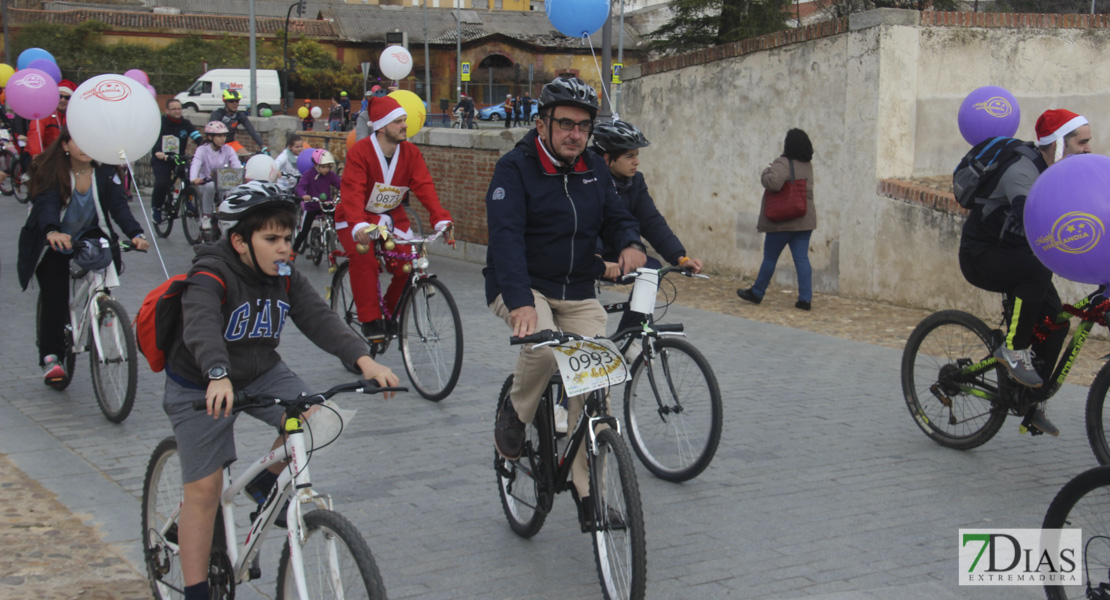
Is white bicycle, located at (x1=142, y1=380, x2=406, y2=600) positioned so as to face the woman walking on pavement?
no

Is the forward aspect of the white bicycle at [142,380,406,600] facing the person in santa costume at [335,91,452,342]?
no

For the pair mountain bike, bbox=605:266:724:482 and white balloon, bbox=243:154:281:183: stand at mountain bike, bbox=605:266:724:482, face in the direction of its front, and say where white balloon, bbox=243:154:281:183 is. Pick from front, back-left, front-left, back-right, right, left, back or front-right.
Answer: back

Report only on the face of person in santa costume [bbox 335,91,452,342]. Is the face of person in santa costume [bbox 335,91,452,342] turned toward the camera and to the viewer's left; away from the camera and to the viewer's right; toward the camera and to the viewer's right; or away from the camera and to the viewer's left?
toward the camera and to the viewer's right

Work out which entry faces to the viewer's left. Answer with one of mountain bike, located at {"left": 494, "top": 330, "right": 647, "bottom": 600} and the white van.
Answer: the white van

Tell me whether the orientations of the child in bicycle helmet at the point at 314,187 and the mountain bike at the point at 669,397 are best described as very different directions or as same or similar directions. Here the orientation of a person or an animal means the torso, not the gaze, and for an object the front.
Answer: same or similar directions

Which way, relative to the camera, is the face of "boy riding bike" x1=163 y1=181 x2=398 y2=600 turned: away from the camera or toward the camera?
toward the camera

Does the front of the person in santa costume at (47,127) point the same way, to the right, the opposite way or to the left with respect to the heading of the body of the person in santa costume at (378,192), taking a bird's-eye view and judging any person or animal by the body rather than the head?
the same way

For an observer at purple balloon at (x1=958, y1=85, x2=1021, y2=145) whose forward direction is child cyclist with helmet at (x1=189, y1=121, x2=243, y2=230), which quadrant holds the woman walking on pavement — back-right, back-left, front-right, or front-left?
front-right

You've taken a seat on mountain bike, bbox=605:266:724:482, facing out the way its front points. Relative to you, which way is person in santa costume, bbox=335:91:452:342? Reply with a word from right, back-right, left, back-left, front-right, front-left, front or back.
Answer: back

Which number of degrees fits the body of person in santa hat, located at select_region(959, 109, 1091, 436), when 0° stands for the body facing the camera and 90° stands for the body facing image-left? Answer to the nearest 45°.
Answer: approximately 270°

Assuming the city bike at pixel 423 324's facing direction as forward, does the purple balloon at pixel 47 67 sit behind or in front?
behind

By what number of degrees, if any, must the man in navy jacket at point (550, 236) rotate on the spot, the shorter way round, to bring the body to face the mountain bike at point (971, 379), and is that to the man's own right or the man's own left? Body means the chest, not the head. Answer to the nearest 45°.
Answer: approximately 90° to the man's own left

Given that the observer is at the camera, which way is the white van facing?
facing to the left of the viewer

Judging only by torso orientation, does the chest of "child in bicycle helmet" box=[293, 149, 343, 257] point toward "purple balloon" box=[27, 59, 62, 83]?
no

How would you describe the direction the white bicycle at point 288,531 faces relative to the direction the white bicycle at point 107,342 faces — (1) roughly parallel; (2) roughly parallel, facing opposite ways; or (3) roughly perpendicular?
roughly parallel

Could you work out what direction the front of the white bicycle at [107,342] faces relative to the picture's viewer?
facing the viewer and to the right of the viewer

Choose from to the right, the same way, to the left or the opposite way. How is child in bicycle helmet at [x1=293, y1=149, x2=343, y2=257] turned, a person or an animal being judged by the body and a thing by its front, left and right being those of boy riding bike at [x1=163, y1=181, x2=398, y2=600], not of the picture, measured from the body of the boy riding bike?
the same way

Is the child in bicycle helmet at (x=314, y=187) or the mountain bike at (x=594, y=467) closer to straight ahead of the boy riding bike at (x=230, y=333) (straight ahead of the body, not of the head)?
the mountain bike

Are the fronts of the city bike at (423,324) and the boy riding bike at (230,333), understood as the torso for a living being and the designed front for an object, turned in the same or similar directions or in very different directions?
same or similar directions

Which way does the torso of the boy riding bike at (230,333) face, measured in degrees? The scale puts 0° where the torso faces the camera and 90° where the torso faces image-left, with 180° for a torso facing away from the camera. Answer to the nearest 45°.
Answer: approximately 315°

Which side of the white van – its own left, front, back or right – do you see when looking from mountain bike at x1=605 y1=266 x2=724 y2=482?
left

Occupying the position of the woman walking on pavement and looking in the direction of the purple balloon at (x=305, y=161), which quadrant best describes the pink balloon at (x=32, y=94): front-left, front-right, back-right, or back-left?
front-left

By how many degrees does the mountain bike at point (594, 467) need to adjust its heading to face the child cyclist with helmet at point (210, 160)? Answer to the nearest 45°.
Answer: approximately 180°
